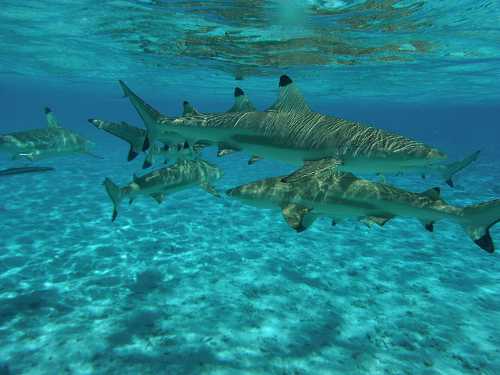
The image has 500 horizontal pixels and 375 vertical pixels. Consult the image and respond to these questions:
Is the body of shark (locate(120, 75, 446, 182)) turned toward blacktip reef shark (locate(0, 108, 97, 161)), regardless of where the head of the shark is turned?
no

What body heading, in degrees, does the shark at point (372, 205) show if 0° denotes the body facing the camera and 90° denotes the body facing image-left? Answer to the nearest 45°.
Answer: approximately 90°

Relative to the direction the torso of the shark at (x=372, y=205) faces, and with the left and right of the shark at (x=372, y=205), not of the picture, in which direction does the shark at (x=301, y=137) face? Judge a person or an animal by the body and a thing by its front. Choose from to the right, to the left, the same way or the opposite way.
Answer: the opposite way

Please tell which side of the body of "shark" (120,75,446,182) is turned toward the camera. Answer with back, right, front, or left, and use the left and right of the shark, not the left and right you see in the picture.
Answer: right

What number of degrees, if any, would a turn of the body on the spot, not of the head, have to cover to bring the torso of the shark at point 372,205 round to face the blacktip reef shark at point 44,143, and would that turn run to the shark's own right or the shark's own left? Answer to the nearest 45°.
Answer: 0° — it already faces it

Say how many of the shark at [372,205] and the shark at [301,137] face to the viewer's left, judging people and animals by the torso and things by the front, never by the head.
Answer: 1

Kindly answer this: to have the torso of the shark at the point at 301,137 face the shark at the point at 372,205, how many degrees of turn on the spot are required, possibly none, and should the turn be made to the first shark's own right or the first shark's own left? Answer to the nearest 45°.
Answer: approximately 45° to the first shark's own right

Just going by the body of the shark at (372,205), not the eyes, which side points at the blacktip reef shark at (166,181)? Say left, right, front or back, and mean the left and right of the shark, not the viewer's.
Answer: front

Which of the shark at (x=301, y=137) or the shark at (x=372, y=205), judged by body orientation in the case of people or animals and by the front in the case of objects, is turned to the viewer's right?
the shark at (x=301, y=137)
